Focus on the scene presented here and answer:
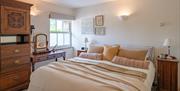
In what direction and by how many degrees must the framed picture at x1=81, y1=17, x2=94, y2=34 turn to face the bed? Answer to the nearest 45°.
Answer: approximately 45° to its left

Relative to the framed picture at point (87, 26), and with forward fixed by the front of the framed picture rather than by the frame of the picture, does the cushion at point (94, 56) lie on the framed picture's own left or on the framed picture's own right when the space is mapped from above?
on the framed picture's own left

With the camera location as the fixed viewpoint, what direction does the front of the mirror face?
facing the viewer and to the right of the viewer

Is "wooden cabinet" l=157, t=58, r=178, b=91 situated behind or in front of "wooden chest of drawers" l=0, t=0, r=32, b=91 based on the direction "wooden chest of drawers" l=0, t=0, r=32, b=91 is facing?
in front

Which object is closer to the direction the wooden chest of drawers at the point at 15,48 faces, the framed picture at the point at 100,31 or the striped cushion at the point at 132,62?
the striped cushion

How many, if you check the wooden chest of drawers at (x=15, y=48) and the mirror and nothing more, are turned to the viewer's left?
0

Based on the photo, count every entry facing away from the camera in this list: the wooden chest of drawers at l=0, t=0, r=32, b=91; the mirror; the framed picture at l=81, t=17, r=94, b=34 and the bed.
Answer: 0

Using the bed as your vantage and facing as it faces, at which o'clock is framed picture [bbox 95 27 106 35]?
The framed picture is roughly at 5 o'clock from the bed.

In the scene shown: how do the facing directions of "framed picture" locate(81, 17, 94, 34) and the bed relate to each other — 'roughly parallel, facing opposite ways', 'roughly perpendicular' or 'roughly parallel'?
roughly parallel

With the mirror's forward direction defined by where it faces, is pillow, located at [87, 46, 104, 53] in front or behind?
in front

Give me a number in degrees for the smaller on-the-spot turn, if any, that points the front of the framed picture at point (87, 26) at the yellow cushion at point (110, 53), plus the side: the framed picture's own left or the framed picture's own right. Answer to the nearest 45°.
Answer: approximately 90° to the framed picture's own left

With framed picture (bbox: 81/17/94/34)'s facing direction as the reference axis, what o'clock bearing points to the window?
The window is roughly at 2 o'clock from the framed picture.

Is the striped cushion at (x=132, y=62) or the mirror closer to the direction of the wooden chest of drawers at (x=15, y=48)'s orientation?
the striped cushion

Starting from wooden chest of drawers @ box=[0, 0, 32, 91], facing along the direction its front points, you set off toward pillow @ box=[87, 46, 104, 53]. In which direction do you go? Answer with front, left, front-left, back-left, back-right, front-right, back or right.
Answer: front-left

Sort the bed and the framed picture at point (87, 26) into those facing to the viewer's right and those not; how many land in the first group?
0

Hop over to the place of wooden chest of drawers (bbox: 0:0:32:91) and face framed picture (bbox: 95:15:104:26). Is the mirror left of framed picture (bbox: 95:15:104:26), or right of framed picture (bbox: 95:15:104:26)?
left

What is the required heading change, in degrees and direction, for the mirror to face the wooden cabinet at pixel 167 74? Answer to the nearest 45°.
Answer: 0° — it already faces it

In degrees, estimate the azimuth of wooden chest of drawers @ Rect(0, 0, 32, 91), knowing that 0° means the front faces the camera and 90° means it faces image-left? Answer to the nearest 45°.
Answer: approximately 315°
